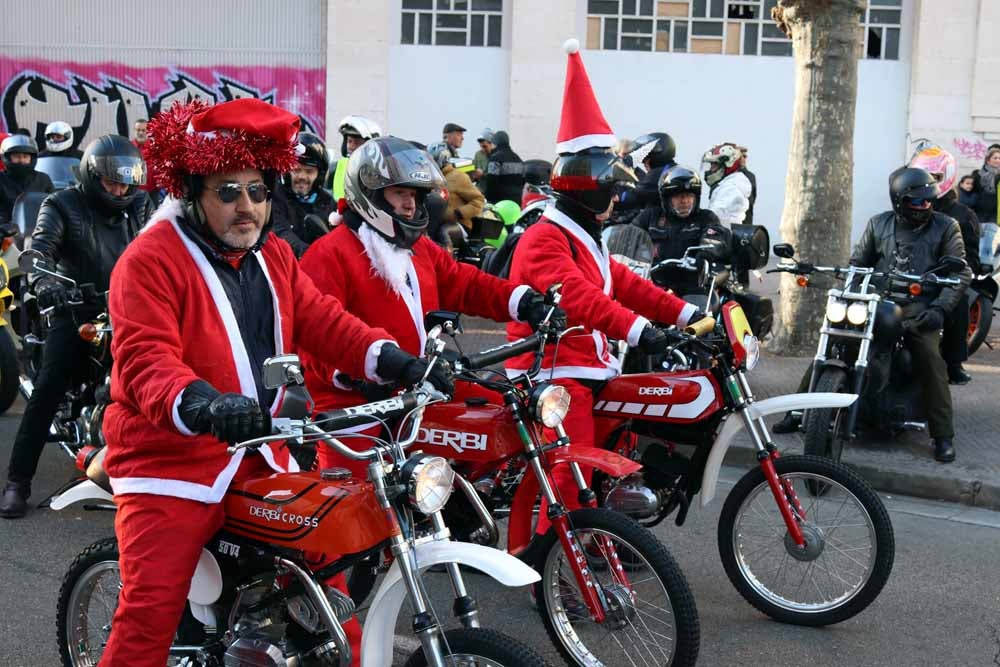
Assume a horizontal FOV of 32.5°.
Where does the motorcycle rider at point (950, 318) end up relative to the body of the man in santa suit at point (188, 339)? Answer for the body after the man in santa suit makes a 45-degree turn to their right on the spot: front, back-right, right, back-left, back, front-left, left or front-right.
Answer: back-left

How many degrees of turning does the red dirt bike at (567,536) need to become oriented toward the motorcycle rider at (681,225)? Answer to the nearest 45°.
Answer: approximately 135° to its left

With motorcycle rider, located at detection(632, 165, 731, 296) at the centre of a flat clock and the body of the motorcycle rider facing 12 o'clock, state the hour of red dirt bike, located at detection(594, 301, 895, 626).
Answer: The red dirt bike is roughly at 12 o'clock from the motorcycle rider.

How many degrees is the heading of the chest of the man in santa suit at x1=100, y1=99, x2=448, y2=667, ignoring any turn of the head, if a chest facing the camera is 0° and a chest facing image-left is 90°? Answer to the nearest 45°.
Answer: approximately 315°

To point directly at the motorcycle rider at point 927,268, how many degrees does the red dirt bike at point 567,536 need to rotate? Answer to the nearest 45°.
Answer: approximately 90° to its left

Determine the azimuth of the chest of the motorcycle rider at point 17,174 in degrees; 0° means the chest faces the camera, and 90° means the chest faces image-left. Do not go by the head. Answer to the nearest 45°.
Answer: approximately 0°

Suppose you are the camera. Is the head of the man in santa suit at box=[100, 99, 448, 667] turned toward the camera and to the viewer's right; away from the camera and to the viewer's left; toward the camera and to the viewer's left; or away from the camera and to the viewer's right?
toward the camera and to the viewer's right

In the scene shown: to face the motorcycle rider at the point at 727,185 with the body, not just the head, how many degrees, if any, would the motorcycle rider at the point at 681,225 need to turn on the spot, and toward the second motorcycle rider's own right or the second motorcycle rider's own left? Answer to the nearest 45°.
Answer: approximately 180°

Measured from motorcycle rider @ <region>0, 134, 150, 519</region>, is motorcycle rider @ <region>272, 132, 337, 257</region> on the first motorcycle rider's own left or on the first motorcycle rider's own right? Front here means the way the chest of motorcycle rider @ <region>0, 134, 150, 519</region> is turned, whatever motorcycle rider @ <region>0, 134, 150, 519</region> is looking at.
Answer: on the first motorcycle rider's own left

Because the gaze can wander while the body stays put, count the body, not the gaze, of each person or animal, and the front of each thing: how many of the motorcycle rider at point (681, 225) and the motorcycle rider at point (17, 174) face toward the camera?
2
